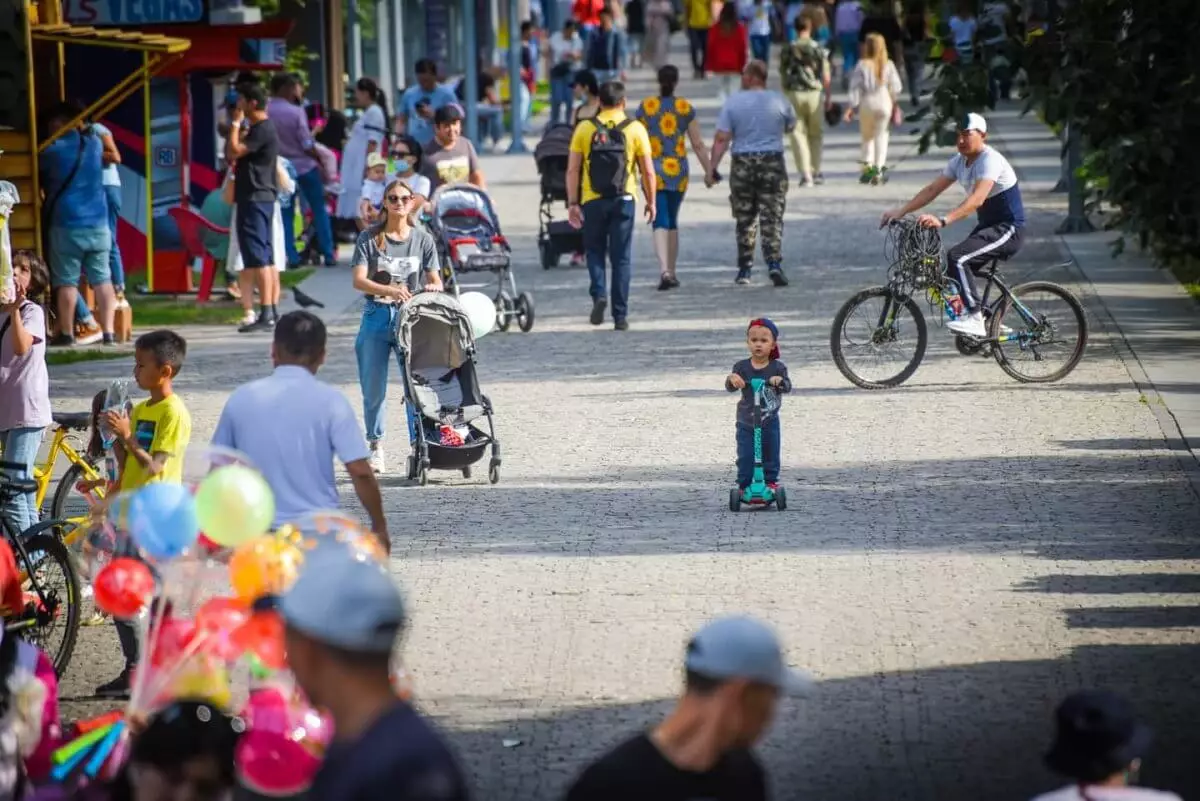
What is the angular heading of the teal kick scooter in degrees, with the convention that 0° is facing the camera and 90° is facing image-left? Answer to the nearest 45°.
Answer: approximately 0°

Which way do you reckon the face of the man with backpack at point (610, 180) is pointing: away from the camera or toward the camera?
away from the camera

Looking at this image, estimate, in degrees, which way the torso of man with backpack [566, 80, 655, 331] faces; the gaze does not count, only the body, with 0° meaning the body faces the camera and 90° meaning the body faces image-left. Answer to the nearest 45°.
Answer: approximately 180°

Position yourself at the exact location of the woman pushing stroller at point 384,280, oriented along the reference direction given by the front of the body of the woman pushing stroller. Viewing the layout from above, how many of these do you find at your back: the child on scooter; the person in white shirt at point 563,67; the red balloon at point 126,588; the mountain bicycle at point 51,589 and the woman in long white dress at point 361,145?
2

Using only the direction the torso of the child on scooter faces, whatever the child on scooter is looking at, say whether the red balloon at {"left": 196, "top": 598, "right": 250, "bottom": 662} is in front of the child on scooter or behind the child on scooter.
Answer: in front

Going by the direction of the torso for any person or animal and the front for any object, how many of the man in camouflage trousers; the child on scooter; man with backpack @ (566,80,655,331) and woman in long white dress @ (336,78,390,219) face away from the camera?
2

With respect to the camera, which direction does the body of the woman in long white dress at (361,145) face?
to the viewer's left

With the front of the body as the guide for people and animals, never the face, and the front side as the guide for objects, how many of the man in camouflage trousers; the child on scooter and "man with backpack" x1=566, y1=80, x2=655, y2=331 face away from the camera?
2

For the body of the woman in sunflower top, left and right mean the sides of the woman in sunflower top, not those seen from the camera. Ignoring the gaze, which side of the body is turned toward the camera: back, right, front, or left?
back

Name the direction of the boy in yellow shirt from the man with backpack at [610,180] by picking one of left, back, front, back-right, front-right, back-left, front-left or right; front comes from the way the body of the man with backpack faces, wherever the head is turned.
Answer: back

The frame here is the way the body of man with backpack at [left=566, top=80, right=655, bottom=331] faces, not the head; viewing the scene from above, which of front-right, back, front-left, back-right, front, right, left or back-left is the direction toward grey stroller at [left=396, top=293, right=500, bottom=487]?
back

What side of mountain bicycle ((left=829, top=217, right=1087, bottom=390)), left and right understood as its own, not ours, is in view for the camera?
left
